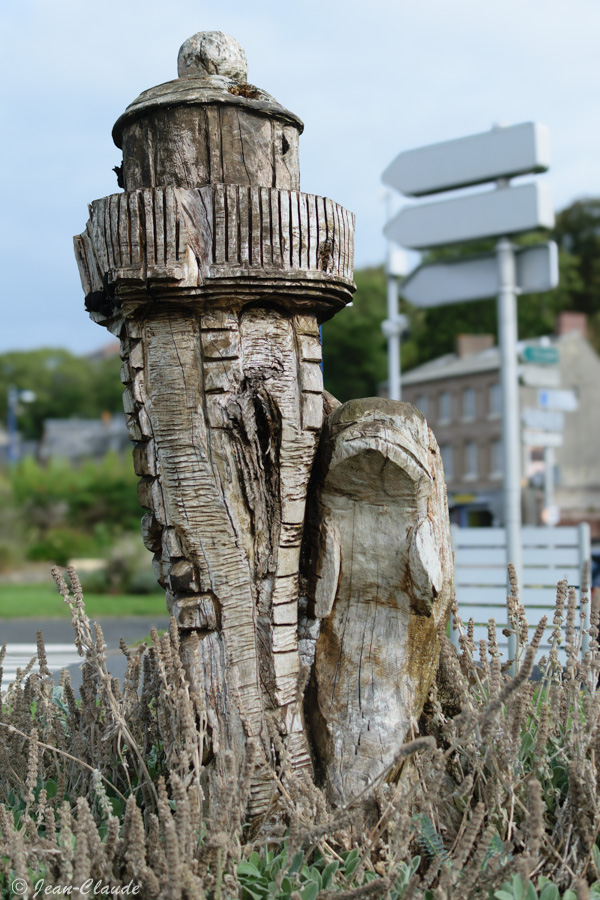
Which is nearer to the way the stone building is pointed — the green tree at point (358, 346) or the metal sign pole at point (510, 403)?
the metal sign pole

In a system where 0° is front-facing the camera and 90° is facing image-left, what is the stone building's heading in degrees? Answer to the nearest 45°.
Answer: approximately 45°

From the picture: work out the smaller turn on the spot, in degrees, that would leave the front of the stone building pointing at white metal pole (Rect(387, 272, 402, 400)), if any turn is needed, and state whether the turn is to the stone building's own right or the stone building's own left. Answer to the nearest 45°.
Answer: approximately 45° to the stone building's own left

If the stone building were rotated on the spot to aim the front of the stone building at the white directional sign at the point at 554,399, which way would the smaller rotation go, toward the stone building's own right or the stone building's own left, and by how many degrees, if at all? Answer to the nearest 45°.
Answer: approximately 45° to the stone building's own left

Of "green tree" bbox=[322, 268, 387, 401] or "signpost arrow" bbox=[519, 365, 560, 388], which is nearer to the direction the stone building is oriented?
the signpost arrow

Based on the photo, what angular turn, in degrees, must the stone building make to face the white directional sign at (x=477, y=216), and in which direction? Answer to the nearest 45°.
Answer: approximately 45° to its left

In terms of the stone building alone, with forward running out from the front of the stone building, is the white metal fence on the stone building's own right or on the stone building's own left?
on the stone building's own left

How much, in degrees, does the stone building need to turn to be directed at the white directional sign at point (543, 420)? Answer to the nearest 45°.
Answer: approximately 45° to its left

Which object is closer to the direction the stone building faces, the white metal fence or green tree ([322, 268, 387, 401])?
the white metal fence

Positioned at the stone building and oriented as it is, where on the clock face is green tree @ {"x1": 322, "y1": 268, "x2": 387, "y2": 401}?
The green tree is roughly at 3 o'clock from the stone building.
